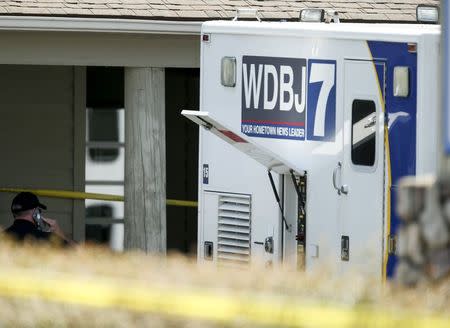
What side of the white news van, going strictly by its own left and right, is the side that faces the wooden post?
back

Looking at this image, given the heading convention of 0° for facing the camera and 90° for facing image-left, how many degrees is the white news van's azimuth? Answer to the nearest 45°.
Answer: approximately 315°

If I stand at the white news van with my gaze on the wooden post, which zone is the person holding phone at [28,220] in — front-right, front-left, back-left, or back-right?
front-left
